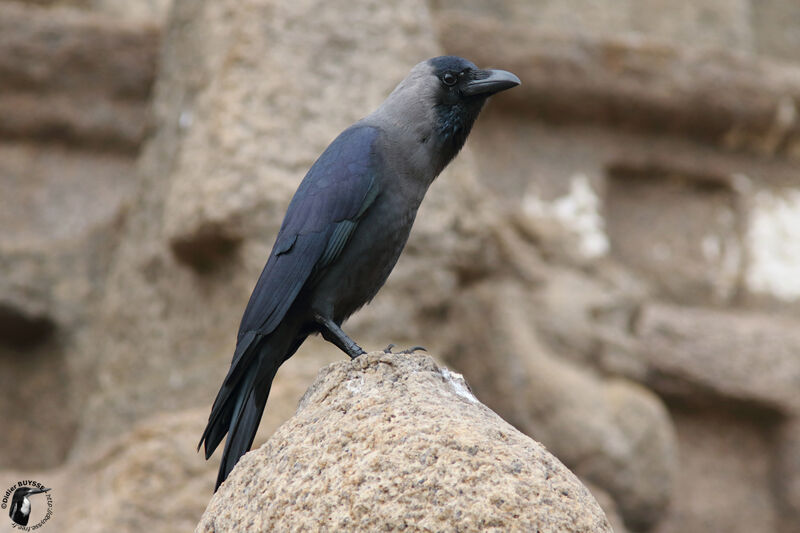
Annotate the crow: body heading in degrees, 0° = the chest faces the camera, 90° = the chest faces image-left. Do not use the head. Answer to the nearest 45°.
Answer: approximately 270°
